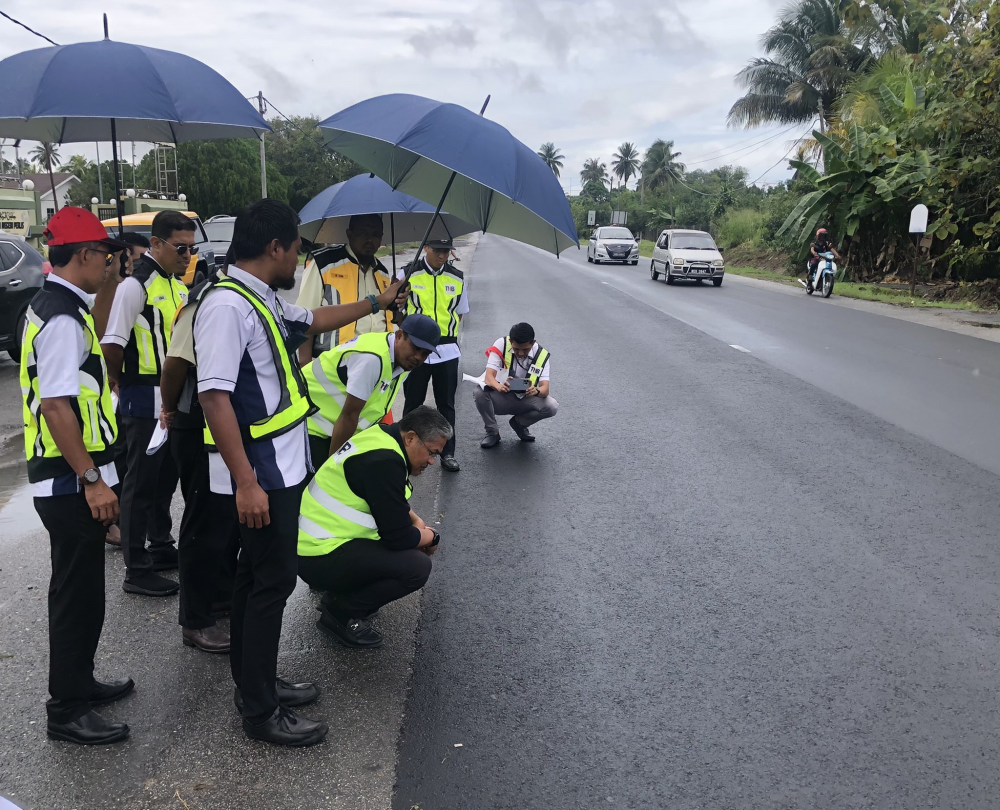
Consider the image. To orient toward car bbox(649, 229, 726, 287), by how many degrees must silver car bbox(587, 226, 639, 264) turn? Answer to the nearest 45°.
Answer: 0° — it already faces it

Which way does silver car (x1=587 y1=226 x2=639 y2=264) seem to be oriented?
toward the camera

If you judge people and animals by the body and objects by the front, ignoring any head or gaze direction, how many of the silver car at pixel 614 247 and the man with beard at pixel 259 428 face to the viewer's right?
1

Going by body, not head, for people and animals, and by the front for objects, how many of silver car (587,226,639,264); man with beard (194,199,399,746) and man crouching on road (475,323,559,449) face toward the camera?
2

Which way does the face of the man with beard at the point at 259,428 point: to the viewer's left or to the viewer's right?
to the viewer's right

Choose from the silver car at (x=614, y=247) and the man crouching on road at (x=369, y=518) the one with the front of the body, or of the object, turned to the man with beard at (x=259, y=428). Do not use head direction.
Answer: the silver car

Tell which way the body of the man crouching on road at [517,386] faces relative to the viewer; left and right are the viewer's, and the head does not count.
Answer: facing the viewer

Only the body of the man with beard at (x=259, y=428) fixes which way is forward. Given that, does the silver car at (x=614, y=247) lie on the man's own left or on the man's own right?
on the man's own left

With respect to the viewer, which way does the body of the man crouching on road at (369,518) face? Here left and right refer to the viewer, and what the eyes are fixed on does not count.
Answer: facing to the right of the viewer

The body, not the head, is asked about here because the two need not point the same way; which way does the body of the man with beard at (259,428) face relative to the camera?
to the viewer's right

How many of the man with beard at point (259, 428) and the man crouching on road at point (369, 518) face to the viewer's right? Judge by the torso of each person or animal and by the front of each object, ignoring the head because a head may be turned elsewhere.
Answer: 2

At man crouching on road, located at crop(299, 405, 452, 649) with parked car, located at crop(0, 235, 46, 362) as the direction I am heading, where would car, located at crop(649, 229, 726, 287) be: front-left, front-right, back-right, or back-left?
front-right

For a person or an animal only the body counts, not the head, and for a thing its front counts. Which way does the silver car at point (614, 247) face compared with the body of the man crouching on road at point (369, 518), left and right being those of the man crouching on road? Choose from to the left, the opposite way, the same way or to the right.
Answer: to the right

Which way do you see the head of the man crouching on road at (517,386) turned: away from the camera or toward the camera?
toward the camera

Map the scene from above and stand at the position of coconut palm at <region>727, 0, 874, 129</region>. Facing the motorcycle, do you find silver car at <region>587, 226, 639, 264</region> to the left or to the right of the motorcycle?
right

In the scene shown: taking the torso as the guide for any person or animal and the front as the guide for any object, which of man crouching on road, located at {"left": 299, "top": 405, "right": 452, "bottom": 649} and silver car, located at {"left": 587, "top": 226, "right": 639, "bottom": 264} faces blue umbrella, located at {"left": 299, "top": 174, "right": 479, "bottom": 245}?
the silver car

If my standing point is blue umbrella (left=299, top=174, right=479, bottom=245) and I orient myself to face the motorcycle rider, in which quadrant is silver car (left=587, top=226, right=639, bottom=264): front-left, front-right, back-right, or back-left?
front-left

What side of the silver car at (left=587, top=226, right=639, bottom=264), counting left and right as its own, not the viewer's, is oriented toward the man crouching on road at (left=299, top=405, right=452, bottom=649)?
front
